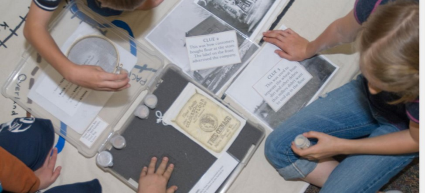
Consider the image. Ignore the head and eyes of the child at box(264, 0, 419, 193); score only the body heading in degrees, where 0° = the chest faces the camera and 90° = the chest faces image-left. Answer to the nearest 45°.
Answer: approximately 45°
